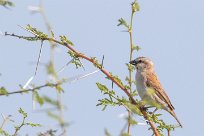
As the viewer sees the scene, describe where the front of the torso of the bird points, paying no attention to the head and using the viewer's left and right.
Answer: facing to the left of the viewer
